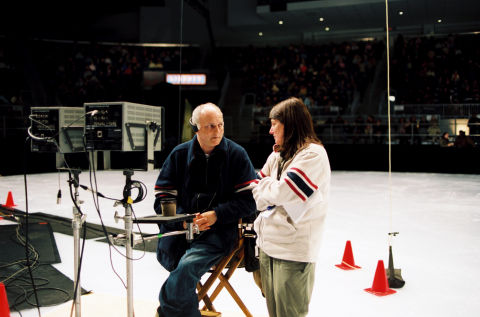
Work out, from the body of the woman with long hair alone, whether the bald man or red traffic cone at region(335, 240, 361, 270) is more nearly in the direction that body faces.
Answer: the bald man

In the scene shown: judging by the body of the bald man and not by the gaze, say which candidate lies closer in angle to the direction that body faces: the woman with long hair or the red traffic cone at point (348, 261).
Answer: the woman with long hair

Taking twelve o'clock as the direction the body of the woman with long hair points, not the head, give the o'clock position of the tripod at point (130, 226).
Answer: The tripod is roughly at 12 o'clock from the woman with long hair.

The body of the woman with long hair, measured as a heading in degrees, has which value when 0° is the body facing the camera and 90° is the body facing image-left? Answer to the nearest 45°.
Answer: approximately 90°

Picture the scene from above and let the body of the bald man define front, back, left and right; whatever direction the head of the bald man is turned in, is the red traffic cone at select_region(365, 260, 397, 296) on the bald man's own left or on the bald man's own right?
on the bald man's own left

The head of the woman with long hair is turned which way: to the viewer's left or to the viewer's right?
to the viewer's left

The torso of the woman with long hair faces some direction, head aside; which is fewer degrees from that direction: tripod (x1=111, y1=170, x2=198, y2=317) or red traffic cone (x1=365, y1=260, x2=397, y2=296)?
the tripod

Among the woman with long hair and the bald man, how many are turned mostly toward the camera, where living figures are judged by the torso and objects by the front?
1

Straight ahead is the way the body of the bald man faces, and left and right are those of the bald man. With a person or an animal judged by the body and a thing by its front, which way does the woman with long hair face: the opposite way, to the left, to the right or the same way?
to the right
